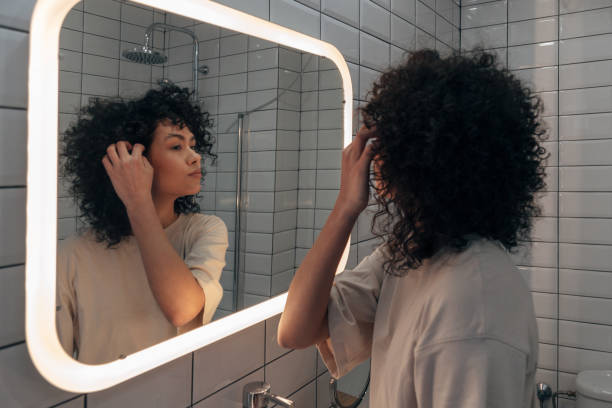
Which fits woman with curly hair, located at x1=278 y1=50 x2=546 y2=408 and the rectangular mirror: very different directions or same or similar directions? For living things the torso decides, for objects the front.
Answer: very different directions

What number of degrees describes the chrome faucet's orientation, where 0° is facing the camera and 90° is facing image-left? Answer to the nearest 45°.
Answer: approximately 315°

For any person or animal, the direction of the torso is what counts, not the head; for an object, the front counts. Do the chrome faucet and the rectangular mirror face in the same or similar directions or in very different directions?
same or similar directions

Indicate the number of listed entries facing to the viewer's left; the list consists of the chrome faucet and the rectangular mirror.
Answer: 0

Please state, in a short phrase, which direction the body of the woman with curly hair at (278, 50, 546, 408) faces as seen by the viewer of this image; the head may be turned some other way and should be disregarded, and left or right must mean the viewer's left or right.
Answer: facing to the left of the viewer

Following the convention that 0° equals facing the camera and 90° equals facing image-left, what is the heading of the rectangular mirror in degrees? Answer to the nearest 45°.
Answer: approximately 315°
